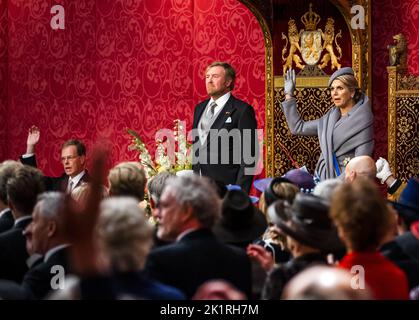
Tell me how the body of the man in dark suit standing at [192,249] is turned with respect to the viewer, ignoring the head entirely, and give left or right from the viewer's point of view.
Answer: facing away from the viewer and to the left of the viewer

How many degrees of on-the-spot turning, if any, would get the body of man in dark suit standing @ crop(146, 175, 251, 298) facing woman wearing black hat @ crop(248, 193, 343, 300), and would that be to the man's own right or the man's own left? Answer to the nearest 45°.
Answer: approximately 135° to the man's own right

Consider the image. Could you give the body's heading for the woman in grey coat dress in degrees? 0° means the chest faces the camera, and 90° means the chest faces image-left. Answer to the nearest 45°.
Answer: approximately 45°

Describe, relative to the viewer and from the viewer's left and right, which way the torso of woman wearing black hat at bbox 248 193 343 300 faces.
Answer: facing away from the viewer and to the left of the viewer

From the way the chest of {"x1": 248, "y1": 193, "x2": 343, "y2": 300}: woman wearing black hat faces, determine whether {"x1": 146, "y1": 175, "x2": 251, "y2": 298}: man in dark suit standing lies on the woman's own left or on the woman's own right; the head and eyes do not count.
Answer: on the woman's own left
